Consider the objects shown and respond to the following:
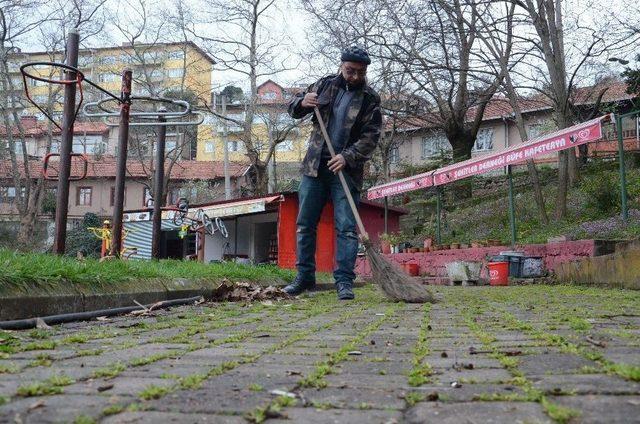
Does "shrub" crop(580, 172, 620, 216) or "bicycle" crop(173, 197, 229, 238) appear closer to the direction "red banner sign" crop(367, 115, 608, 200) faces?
the bicycle

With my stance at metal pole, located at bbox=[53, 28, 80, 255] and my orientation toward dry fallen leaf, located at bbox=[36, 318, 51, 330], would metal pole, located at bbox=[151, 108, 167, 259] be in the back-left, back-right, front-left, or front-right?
back-left

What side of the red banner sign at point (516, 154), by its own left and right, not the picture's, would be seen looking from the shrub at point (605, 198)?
back

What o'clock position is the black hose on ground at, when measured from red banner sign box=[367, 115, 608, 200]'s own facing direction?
The black hose on ground is roughly at 11 o'clock from the red banner sign.

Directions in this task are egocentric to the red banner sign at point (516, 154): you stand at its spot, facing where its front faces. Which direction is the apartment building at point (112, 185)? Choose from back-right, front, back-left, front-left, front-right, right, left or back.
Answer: right

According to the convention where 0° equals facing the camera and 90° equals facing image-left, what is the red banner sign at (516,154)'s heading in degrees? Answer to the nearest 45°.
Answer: approximately 45°

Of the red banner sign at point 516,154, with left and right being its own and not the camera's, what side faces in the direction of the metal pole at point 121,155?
front

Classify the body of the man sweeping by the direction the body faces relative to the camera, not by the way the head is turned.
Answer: toward the camera

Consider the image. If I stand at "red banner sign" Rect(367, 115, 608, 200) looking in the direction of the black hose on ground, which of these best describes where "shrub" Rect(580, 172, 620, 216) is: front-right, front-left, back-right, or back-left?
back-left

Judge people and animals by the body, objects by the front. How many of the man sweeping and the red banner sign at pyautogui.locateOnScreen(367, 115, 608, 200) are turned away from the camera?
0

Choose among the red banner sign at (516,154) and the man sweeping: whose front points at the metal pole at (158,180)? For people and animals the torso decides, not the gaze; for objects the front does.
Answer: the red banner sign

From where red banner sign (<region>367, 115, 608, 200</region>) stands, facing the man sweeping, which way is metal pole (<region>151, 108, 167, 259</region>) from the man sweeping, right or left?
right

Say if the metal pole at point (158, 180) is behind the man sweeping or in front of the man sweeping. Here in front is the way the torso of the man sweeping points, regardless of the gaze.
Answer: behind

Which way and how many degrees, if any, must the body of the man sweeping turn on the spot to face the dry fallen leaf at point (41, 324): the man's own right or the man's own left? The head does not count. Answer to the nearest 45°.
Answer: approximately 45° to the man's own right

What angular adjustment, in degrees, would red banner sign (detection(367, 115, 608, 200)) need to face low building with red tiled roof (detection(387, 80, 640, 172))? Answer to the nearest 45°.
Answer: approximately 135° to its right
